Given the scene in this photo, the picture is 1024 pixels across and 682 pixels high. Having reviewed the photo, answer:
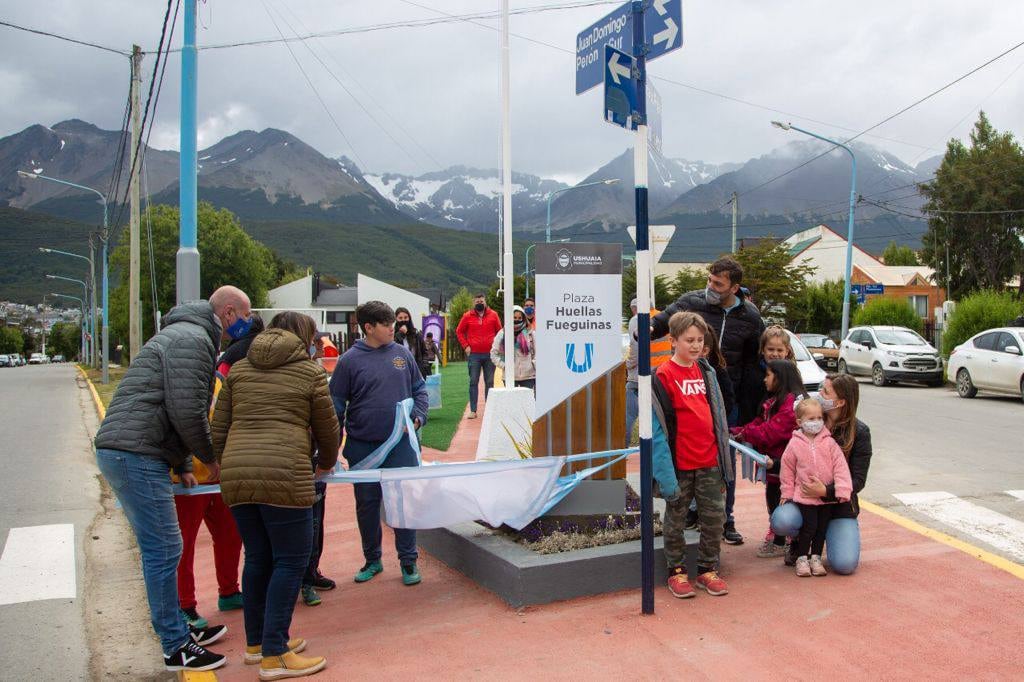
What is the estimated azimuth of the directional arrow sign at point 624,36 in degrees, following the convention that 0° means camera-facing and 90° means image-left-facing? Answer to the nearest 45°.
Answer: approximately 45°

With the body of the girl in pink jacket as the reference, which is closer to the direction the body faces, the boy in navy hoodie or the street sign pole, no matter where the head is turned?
the street sign pole

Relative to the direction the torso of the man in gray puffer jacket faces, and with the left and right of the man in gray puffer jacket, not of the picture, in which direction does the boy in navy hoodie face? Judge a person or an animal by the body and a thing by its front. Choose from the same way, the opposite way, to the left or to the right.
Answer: to the right

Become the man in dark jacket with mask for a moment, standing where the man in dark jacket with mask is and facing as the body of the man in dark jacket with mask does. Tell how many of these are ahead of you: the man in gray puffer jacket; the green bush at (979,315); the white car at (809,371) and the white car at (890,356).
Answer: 1

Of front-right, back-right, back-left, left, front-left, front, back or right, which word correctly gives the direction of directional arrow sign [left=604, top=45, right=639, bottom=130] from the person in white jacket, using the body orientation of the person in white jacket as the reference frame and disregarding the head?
front

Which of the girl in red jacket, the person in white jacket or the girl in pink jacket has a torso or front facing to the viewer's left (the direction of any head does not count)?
the girl in red jacket

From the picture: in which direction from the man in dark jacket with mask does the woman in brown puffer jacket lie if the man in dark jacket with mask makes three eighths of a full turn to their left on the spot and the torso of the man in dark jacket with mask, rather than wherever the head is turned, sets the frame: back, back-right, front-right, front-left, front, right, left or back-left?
back-right

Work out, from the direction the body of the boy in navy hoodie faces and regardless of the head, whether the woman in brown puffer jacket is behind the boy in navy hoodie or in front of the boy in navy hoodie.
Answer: in front

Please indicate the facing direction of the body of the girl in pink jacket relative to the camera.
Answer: toward the camera

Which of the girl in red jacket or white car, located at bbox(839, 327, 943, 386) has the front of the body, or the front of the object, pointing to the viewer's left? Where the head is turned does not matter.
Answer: the girl in red jacket

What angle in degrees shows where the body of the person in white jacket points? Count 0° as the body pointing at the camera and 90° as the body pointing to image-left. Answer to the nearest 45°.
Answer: approximately 0°

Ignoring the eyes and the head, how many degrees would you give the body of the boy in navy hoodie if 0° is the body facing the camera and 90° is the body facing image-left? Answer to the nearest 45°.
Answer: approximately 0°

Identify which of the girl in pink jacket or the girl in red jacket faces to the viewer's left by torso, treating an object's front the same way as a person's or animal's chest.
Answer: the girl in red jacket

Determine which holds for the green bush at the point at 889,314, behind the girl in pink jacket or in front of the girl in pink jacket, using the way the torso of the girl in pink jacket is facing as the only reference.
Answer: behind
